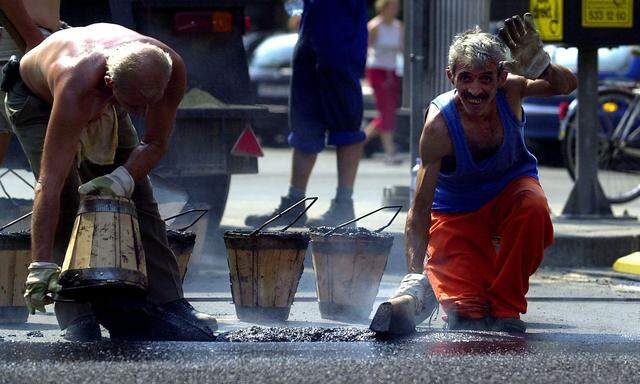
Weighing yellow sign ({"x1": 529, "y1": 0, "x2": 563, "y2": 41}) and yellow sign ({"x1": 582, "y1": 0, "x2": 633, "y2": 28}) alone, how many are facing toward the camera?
2

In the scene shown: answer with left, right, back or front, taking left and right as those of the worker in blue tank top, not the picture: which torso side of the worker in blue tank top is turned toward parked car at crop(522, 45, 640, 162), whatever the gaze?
back

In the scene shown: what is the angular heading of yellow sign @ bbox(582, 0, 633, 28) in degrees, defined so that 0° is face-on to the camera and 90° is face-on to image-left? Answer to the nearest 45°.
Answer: approximately 0°

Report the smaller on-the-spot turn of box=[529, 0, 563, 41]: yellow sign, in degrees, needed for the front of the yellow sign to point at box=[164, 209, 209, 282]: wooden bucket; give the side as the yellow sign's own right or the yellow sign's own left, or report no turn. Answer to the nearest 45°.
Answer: approximately 45° to the yellow sign's own right

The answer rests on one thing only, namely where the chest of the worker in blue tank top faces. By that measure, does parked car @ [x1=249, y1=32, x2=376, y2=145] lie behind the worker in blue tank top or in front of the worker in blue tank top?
behind

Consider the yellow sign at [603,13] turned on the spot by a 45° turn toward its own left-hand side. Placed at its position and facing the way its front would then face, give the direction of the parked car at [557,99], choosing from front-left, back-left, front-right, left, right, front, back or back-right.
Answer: back-left
